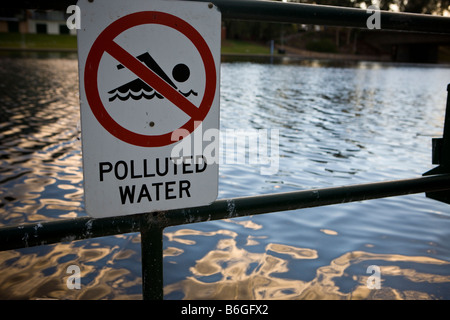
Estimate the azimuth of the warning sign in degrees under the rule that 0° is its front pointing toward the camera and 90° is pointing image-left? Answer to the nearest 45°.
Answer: approximately 0°
